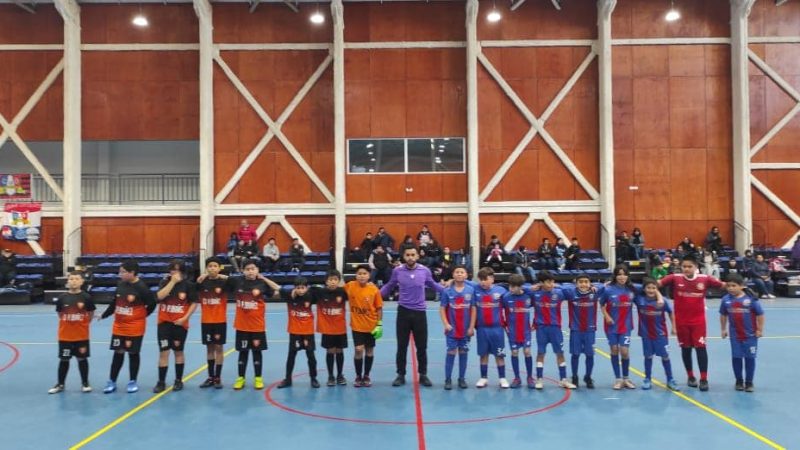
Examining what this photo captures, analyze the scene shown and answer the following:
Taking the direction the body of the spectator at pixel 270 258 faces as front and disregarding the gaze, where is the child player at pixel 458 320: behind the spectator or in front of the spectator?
in front

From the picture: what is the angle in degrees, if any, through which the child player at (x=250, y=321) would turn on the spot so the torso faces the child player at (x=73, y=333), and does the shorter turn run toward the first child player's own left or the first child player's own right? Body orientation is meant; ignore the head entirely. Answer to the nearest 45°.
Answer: approximately 90° to the first child player's own right

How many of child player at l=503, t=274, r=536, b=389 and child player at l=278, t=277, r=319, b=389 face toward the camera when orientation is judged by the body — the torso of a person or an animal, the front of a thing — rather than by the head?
2

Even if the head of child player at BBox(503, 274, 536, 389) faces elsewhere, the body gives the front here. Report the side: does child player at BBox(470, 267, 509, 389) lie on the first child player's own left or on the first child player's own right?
on the first child player's own right

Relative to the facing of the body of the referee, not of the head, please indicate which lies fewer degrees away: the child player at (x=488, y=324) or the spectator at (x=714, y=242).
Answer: the child player

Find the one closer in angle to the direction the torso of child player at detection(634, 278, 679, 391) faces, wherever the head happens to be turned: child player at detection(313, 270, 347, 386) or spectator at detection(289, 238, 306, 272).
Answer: the child player
